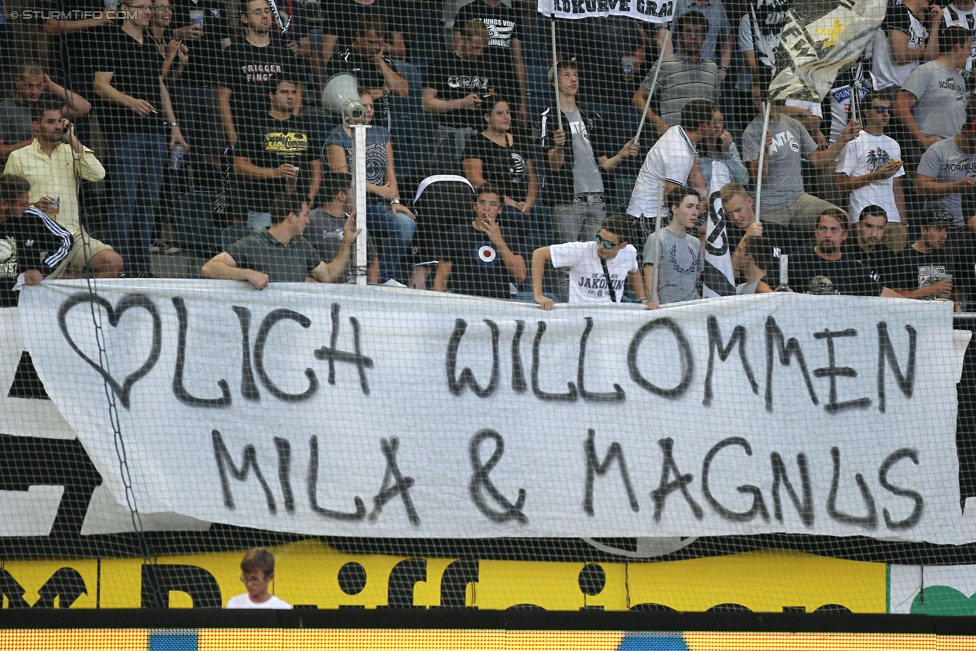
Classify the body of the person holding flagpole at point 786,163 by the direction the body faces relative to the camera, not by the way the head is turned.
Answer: toward the camera

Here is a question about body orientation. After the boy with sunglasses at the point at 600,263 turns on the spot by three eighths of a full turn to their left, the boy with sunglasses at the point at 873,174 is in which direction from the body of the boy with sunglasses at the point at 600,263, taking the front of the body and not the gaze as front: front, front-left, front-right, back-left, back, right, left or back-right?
front

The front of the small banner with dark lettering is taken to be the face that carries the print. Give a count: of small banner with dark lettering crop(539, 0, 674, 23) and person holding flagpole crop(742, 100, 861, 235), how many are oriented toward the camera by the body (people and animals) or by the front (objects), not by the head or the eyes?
2

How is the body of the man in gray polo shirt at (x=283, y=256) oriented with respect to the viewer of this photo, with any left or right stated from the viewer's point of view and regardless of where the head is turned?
facing the viewer and to the right of the viewer

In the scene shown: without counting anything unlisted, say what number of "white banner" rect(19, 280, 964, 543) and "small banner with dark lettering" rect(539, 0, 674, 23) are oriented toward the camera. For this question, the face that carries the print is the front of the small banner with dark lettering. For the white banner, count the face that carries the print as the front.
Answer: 2

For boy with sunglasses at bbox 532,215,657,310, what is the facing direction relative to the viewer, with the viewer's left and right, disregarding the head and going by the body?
facing the viewer

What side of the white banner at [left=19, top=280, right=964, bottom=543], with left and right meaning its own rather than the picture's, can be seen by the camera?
front
